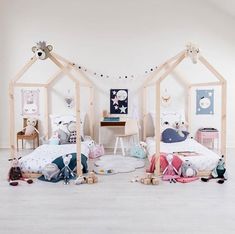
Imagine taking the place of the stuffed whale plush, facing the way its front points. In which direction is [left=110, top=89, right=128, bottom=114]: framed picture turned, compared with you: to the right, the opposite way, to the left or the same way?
to the left

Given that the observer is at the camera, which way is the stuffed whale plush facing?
facing to the left of the viewer

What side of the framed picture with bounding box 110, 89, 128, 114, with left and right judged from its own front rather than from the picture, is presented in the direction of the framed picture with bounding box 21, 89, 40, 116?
right

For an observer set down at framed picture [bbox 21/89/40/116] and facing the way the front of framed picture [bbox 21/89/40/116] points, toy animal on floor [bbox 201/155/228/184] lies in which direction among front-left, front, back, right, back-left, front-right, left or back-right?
front-left

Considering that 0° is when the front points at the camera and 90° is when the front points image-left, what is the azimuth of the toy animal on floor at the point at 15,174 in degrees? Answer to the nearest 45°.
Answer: approximately 315°

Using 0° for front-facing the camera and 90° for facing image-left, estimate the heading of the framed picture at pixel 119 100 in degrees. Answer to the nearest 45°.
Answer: approximately 0°

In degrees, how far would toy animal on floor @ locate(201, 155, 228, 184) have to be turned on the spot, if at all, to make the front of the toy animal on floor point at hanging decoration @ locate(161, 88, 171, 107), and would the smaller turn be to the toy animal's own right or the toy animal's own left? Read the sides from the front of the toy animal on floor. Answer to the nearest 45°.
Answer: approximately 90° to the toy animal's own right

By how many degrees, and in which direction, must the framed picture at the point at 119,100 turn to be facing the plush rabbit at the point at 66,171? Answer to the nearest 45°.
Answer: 0° — it already faces it
